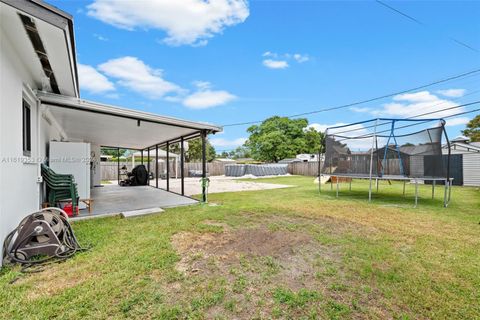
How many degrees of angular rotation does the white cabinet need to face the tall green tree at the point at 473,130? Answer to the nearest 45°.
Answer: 0° — it already faces it

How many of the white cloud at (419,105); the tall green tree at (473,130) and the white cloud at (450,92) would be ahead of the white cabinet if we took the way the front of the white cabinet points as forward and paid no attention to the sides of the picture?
3

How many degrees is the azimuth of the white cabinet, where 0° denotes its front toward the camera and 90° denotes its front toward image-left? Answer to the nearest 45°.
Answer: approximately 270°

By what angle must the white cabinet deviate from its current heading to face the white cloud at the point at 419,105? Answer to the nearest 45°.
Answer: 0° — it already faces it

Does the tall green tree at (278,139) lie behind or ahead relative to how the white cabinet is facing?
ahead
